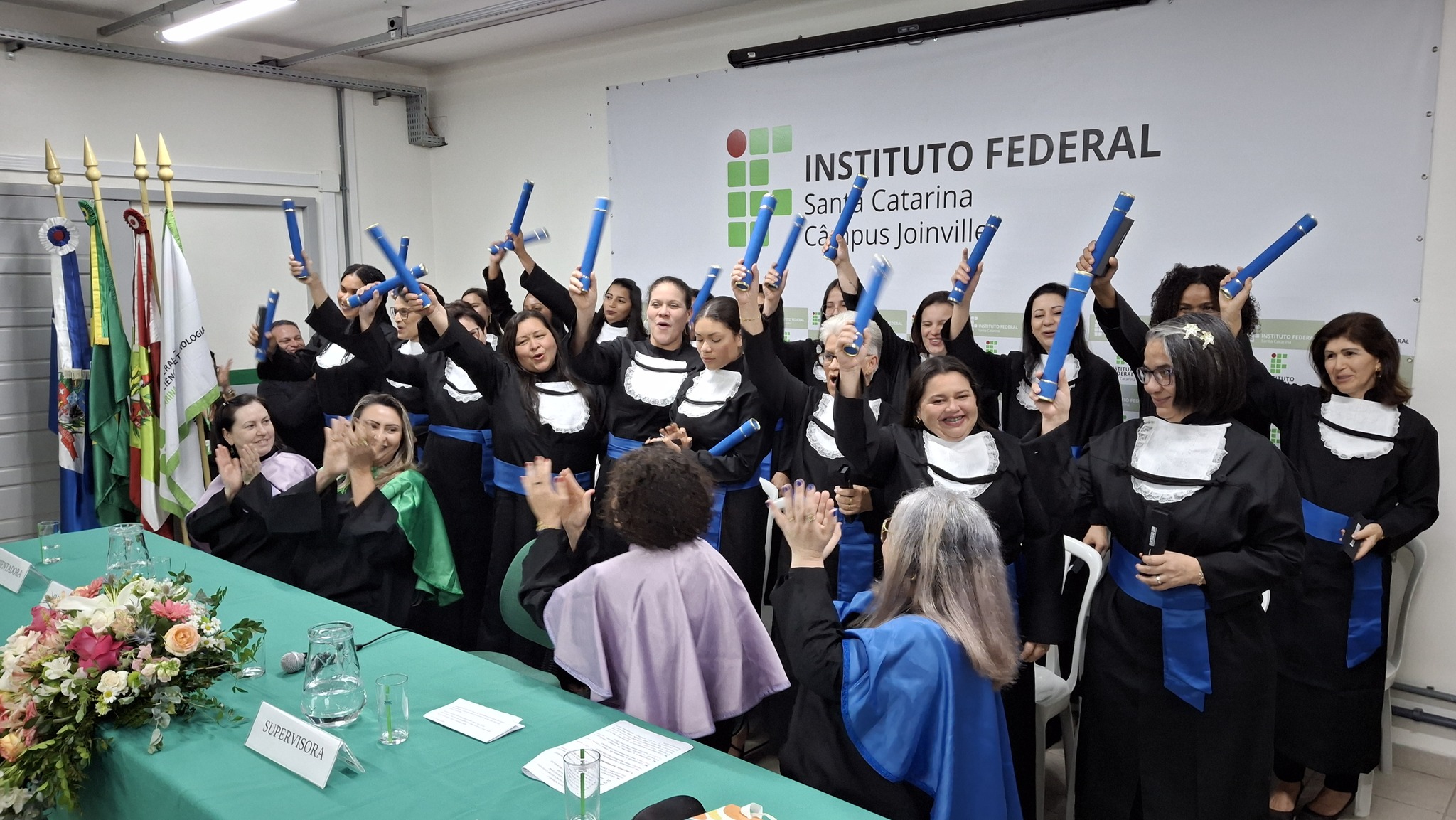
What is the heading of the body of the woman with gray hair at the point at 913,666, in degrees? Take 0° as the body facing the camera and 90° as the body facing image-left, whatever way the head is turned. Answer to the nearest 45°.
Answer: approximately 135°

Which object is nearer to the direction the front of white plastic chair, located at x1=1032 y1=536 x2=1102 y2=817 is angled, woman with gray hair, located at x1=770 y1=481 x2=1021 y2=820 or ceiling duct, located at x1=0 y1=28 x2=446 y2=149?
the woman with gray hair

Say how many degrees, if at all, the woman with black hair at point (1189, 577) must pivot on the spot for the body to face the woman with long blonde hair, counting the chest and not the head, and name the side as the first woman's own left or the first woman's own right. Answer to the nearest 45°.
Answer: approximately 45° to the first woman's own right

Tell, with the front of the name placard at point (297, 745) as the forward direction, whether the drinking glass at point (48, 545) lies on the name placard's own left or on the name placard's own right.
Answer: on the name placard's own right

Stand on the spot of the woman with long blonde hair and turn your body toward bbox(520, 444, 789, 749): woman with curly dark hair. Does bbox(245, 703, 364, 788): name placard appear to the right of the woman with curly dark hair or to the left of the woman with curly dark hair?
right

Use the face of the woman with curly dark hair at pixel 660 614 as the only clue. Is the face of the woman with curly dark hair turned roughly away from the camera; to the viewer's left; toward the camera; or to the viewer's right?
away from the camera

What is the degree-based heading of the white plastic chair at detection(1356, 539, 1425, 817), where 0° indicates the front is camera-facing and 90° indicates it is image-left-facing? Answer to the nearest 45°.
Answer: approximately 45°
